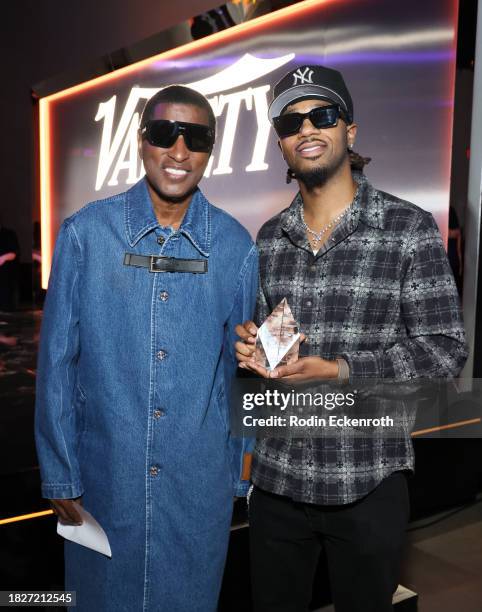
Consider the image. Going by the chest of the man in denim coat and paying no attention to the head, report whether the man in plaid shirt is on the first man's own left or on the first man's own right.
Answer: on the first man's own left

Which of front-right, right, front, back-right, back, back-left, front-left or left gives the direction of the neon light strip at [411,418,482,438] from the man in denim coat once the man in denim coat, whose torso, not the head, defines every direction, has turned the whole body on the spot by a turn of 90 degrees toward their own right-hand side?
back-right

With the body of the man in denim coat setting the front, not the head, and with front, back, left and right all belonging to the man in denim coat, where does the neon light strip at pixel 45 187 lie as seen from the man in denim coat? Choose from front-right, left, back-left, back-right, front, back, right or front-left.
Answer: back

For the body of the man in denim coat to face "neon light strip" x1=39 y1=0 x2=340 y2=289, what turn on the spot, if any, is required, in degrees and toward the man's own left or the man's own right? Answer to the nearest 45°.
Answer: approximately 180°
